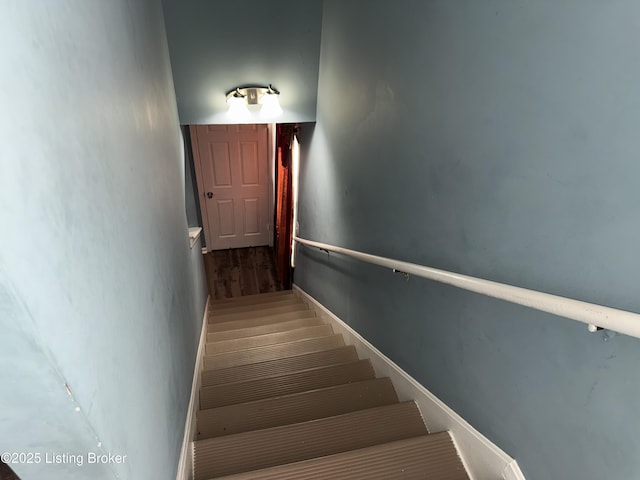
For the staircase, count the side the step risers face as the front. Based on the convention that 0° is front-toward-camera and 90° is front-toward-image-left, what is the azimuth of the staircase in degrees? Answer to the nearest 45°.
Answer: approximately 180°
